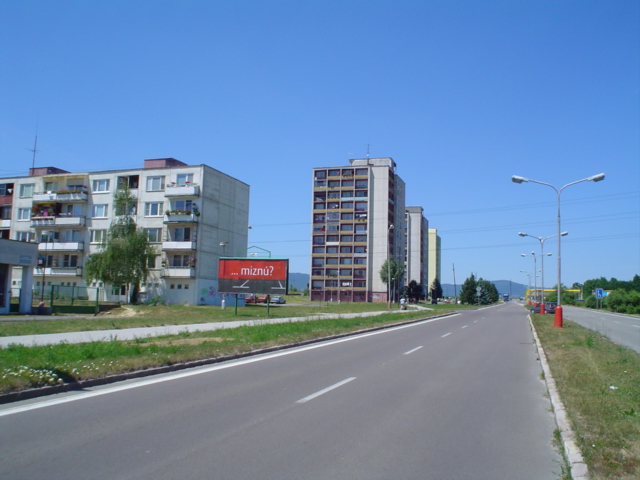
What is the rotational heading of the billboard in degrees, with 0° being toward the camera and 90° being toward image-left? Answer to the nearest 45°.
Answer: approximately 0°
